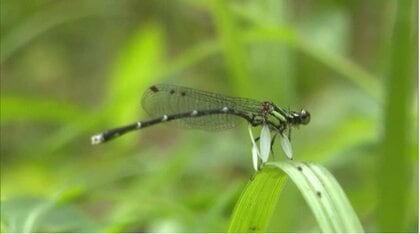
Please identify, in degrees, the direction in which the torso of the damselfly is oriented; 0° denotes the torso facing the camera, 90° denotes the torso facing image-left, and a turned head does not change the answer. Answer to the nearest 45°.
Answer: approximately 270°
